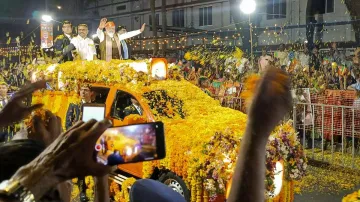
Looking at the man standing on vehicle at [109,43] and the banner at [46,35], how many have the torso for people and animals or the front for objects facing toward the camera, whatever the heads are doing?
2

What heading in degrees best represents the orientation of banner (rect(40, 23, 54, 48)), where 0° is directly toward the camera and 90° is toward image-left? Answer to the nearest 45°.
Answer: approximately 0°
